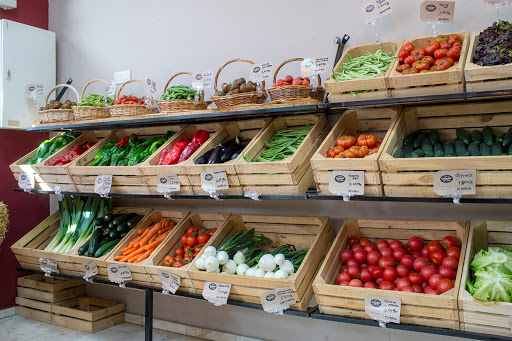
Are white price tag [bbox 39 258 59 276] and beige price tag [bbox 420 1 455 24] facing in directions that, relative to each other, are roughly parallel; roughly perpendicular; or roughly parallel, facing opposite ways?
roughly parallel

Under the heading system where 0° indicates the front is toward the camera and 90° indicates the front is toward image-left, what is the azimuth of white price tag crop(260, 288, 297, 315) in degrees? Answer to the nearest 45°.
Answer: approximately 0°

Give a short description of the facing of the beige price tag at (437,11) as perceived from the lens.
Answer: facing the viewer

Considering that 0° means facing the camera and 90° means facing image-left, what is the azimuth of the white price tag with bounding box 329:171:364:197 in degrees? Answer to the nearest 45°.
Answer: approximately 0°

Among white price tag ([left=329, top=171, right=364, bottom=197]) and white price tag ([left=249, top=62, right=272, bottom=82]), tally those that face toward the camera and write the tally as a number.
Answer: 2

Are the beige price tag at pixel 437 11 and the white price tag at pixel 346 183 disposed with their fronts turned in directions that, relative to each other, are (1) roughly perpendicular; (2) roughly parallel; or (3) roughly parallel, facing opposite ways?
roughly parallel

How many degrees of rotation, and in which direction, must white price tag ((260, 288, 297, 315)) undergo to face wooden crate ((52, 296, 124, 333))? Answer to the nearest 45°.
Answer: approximately 135° to its right

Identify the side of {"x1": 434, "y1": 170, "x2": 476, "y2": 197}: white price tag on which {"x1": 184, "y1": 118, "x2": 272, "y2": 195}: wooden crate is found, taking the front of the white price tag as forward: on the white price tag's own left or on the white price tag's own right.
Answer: on the white price tag's own right

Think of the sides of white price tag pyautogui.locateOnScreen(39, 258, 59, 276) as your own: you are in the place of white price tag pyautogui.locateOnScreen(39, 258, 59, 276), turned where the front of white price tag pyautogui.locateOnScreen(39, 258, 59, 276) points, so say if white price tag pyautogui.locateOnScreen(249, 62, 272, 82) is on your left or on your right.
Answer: on your left

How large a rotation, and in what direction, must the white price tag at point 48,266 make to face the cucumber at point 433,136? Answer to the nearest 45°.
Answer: approximately 90° to its left

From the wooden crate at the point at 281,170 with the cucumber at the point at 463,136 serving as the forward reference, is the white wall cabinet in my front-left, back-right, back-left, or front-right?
back-left

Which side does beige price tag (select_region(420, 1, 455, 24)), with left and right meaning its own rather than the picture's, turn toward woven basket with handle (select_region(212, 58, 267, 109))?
right

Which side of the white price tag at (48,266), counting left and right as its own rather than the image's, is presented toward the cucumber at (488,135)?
left

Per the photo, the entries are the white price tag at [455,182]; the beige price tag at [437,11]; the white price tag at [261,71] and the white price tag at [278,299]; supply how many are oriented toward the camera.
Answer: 4
